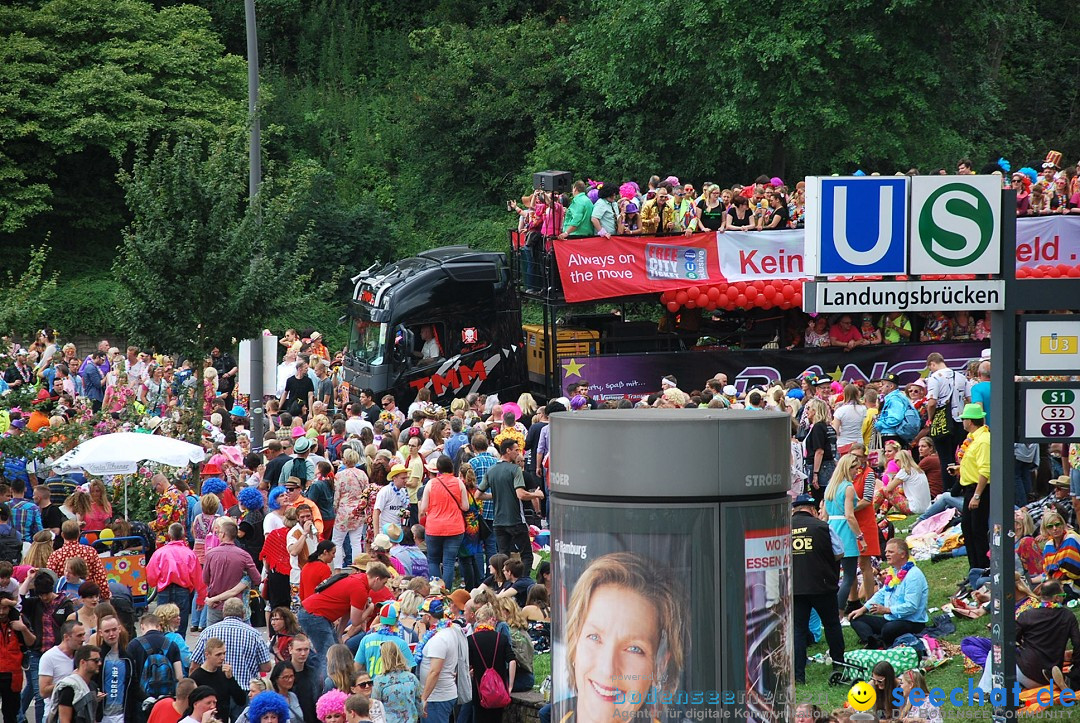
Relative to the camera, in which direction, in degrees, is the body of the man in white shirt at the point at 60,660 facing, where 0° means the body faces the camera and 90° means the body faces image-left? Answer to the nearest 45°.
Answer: approximately 315°

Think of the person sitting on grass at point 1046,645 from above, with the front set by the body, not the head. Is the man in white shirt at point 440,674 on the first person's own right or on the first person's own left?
on the first person's own left

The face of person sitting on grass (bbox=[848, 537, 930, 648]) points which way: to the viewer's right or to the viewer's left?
to the viewer's left

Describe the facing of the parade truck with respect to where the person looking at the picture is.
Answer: facing to the left of the viewer

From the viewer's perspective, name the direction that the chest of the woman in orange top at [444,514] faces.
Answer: away from the camera

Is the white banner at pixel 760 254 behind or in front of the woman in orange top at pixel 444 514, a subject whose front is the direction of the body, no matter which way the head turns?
in front
